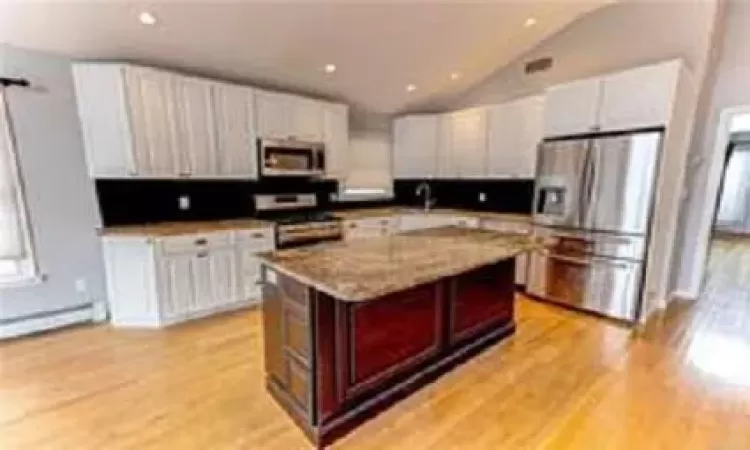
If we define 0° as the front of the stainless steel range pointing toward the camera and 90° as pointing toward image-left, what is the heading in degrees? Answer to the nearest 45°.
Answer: approximately 315°

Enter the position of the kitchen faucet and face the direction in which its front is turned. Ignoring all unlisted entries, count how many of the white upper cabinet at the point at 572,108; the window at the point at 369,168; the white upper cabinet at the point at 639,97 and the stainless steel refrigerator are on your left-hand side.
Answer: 3

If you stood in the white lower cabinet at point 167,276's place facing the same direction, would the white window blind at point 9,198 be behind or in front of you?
behind

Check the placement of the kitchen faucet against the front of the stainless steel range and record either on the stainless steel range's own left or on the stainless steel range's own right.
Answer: on the stainless steel range's own left

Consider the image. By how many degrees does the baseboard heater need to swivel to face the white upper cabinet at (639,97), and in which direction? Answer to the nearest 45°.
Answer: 0° — it already faces it

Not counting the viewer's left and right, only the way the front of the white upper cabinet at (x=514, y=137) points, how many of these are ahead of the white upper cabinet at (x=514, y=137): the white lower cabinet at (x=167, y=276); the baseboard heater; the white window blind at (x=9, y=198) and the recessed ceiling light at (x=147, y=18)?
4
